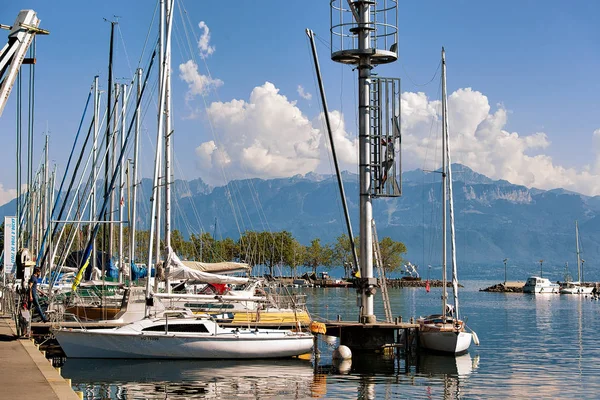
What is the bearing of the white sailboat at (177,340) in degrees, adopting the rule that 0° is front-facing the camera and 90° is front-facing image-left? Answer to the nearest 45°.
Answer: approximately 90°

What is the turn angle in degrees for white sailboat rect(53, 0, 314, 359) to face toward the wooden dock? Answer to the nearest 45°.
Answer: approximately 180°

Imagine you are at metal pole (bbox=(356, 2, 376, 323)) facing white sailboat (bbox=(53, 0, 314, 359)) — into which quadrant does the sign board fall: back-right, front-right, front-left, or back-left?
front-right

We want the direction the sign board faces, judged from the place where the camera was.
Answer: facing the viewer

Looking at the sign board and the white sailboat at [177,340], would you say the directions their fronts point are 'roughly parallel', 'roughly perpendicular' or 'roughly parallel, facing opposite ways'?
roughly perpendicular

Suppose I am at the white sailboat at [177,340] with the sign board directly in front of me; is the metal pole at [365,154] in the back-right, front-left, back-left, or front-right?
back-right

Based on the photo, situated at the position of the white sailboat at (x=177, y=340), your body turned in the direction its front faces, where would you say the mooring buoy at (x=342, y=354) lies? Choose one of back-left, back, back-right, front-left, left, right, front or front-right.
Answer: back

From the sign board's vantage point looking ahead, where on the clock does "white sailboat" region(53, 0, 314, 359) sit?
The white sailboat is roughly at 11 o'clock from the sign board.

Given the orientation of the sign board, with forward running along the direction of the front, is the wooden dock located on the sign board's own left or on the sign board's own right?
on the sign board's own left

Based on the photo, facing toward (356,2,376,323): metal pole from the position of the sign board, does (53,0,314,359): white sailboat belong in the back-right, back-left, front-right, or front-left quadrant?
front-right
